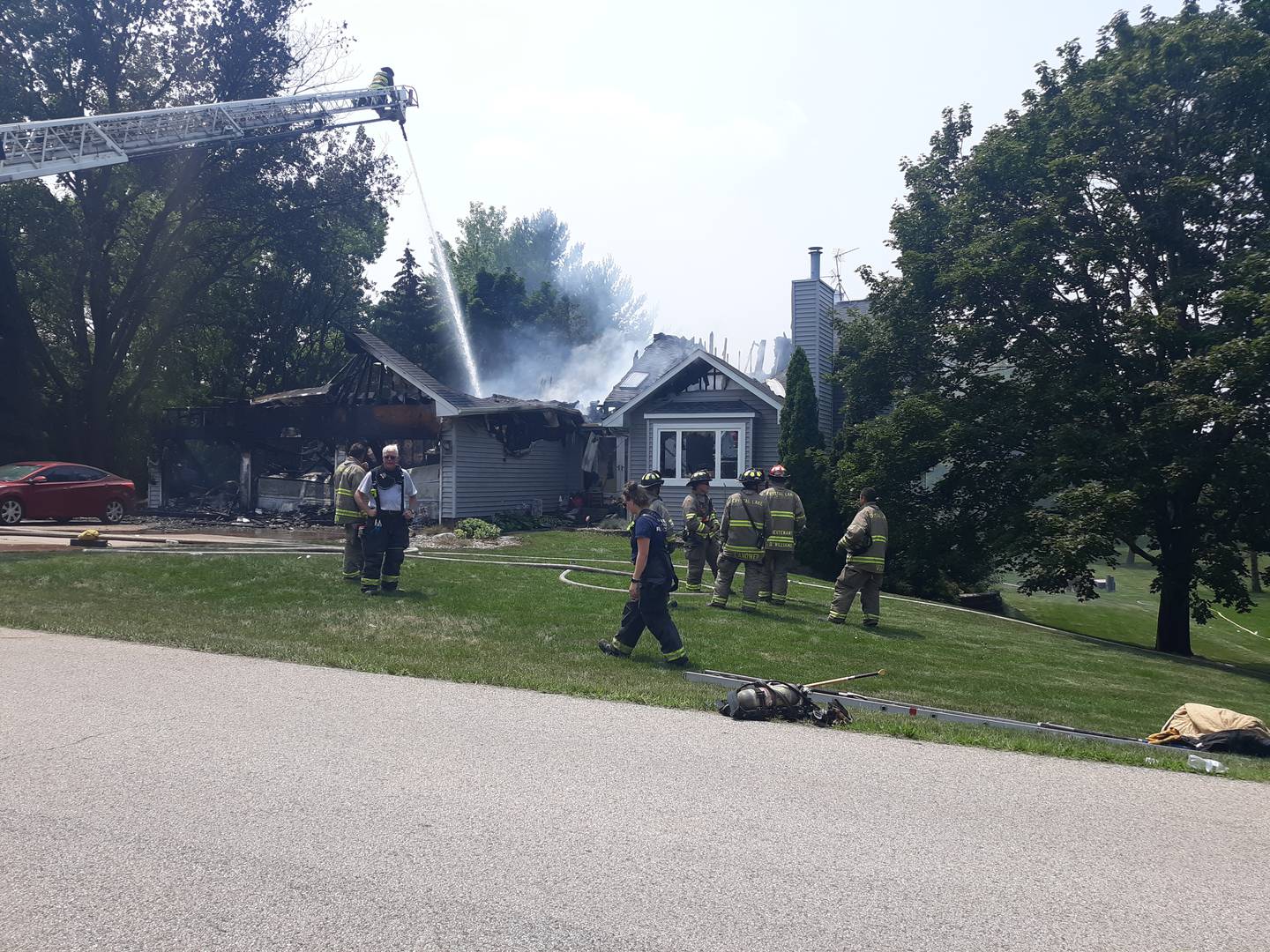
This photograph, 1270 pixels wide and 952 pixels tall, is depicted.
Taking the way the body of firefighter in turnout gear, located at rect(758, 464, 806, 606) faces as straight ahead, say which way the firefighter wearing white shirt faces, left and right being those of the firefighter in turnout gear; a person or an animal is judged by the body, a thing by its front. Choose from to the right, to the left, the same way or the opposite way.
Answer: the opposite way

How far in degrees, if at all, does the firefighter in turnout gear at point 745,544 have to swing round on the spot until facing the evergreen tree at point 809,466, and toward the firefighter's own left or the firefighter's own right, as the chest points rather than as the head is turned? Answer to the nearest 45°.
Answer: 0° — they already face it

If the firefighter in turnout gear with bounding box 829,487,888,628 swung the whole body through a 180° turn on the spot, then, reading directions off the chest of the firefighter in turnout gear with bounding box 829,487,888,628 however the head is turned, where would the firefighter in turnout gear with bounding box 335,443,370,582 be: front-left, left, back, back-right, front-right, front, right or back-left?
back-right

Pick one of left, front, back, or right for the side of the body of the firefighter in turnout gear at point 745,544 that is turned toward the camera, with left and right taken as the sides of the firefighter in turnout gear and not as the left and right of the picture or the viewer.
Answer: back

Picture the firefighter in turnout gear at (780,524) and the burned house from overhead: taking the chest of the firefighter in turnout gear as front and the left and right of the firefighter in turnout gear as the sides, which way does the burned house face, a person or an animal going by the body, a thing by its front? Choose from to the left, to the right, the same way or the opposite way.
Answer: the opposite way

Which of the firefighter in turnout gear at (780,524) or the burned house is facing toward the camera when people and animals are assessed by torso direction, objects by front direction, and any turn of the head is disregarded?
the burned house

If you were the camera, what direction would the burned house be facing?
facing the viewer

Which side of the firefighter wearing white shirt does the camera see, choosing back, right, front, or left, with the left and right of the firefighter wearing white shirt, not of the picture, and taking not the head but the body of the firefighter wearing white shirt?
front

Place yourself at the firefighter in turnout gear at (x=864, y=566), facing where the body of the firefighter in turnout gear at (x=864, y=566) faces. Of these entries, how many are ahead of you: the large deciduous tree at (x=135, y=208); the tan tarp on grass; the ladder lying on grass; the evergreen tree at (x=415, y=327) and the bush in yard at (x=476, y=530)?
3

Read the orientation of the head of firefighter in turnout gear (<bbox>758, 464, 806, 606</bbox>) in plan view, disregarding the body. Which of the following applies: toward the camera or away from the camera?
away from the camera

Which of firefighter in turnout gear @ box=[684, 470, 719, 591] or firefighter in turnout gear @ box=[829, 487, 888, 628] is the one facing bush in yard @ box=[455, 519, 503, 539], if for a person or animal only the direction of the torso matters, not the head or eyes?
firefighter in turnout gear @ box=[829, 487, 888, 628]

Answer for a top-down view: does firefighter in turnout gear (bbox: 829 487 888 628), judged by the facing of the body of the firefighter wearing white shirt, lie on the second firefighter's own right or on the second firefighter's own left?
on the second firefighter's own left

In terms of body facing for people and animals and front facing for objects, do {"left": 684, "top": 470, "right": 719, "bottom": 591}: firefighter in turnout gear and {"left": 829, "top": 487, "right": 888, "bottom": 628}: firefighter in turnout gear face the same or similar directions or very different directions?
very different directions
